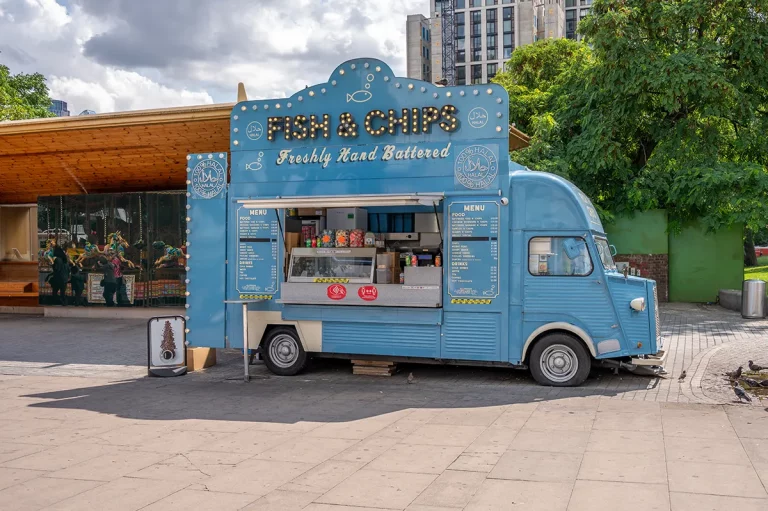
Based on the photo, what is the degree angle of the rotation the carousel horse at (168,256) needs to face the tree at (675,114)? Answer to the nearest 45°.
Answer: approximately 180°

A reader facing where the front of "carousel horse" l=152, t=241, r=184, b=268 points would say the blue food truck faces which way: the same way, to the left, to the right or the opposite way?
the opposite way

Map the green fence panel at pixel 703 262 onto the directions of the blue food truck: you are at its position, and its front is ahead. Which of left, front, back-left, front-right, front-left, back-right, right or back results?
front-left

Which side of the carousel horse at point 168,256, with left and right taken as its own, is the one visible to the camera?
left

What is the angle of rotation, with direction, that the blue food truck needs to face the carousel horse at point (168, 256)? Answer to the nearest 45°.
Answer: approximately 135° to its left

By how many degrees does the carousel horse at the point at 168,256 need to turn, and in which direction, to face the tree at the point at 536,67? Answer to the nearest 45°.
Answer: approximately 135° to its right

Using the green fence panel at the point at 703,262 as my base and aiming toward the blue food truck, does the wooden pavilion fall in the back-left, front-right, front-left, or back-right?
front-right

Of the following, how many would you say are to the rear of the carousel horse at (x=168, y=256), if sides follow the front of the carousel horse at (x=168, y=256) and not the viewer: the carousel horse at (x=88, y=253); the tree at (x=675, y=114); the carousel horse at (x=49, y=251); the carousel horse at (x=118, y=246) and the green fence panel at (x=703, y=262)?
2

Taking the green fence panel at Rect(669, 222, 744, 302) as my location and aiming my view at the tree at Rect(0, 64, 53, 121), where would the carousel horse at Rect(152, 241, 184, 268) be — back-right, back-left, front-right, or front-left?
front-left

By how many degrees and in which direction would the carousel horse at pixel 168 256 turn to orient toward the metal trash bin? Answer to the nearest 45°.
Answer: approximately 180°

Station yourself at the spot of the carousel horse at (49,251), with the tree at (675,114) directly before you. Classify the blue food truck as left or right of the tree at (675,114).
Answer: right

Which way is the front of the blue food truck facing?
to the viewer's right

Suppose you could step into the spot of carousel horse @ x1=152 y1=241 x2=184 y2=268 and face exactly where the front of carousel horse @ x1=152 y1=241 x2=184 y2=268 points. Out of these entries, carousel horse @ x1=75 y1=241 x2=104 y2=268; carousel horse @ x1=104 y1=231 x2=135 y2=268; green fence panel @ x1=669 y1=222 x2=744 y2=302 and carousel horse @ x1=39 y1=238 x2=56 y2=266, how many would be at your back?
1

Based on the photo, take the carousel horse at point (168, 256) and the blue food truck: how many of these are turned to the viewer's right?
1

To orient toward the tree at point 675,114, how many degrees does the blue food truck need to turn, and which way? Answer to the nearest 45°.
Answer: approximately 45° to its left

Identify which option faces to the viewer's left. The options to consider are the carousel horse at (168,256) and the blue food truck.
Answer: the carousel horse

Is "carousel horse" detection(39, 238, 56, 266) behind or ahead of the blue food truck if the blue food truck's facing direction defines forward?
behind

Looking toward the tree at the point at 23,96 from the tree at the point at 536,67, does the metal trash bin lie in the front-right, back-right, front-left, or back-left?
back-left
